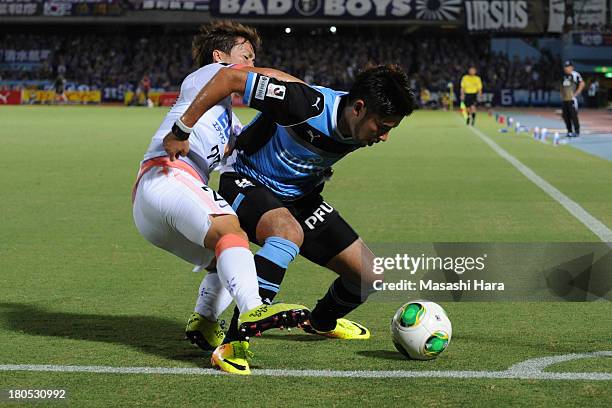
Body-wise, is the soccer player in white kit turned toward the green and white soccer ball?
yes

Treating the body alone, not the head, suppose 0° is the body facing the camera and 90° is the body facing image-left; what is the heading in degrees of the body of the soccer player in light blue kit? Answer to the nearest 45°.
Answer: approximately 315°

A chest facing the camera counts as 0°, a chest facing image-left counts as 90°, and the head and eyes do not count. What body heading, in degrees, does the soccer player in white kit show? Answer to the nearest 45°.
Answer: approximately 270°
